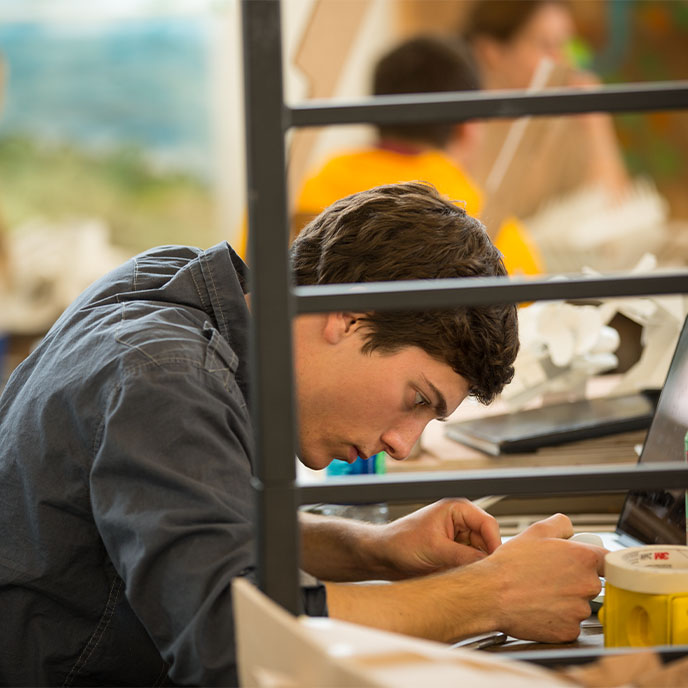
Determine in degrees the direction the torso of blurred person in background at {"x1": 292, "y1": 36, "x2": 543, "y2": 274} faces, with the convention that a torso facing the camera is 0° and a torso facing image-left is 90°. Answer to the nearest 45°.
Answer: approximately 225°

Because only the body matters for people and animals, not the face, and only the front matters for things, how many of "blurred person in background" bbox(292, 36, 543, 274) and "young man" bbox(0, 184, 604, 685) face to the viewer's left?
0

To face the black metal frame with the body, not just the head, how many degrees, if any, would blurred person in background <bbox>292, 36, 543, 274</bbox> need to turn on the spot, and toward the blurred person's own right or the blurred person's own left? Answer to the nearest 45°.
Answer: approximately 135° to the blurred person's own right

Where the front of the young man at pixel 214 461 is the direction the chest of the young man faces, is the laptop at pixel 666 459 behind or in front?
in front

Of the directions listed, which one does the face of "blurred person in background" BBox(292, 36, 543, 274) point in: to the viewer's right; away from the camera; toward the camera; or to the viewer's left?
away from the camera

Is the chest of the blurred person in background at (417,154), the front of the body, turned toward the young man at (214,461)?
no

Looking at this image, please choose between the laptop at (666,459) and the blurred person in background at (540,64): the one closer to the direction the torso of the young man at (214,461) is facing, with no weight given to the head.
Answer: the laptop

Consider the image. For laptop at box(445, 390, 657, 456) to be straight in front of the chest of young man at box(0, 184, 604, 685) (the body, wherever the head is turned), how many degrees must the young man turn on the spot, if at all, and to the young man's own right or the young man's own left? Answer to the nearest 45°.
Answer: approximately 45° to the young man's own left

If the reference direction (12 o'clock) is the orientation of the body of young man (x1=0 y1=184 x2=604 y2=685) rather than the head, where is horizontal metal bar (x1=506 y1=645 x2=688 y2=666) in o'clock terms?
The horizontal metal bar is roughly at 2 o'clock from the young man.

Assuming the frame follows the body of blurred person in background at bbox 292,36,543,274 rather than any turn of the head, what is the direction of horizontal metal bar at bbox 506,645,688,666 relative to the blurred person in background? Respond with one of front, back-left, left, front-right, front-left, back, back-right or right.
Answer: back-right

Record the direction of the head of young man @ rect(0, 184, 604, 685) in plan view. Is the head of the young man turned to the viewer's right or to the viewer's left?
to the viewer's right

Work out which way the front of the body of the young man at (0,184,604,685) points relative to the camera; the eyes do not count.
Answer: to the viewer's right

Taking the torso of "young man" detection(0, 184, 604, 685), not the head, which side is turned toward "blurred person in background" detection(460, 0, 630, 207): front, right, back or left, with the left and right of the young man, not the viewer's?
left

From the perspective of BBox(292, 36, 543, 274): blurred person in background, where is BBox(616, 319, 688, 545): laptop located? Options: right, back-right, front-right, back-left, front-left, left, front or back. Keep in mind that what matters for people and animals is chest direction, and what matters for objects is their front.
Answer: back-right

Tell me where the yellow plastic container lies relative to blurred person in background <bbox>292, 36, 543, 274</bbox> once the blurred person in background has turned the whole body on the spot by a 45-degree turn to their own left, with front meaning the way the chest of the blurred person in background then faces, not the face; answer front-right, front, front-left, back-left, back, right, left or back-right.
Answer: back

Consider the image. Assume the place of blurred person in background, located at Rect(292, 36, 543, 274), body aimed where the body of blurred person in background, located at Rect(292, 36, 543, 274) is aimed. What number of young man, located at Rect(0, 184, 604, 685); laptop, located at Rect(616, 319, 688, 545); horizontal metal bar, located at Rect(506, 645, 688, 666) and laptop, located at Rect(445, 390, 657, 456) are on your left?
0
